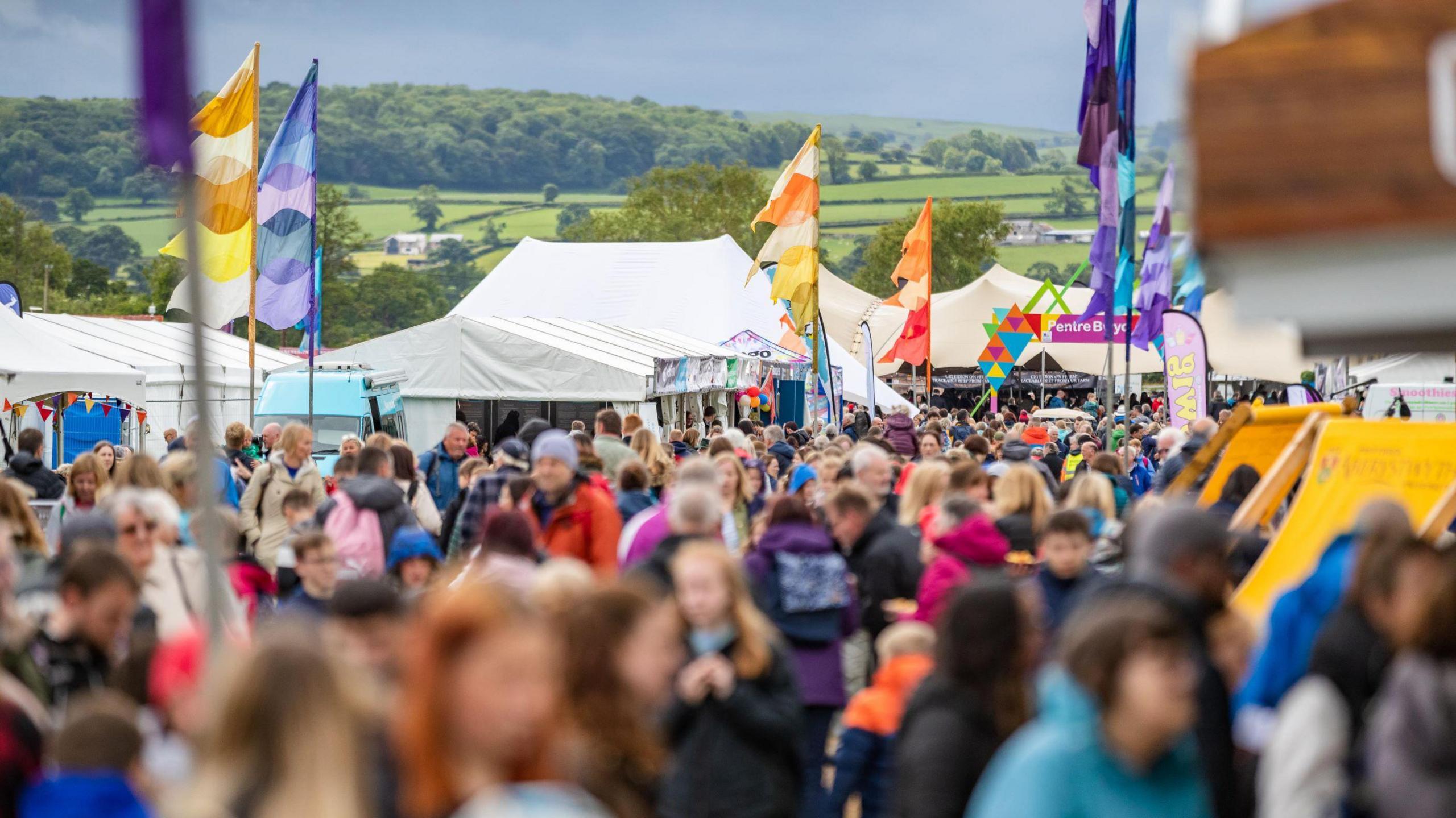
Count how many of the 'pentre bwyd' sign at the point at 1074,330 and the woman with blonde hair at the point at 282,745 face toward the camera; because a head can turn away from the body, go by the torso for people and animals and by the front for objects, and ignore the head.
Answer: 1

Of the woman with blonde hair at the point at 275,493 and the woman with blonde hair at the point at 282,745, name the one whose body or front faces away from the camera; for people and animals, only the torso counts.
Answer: the woman with blonde hair at the point at 282,745

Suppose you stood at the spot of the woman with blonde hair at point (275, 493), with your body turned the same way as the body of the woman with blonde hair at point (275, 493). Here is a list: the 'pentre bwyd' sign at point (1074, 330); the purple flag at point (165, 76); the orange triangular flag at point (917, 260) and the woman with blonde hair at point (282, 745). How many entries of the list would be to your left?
2

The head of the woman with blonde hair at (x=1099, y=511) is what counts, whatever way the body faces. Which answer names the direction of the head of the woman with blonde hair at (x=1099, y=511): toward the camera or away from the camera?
away from the camera

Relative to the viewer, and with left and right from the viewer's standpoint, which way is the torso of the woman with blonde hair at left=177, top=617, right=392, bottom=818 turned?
facing away from the viewer

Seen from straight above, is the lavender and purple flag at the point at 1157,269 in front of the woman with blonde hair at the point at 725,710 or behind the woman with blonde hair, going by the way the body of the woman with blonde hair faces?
behind

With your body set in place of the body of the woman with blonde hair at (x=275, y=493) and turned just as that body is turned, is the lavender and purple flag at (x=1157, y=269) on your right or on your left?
on your left

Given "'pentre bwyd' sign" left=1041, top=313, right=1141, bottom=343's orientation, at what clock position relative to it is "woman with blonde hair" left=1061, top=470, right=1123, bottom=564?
The woman with blonde hair is roughly at 12 o'clock from the 'pentre bwyd' sign.
